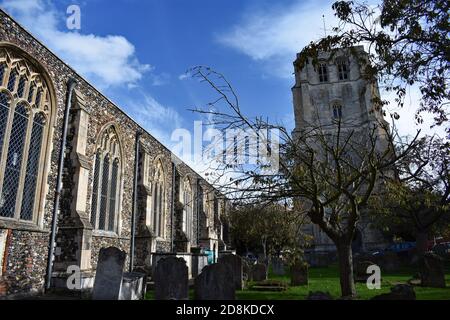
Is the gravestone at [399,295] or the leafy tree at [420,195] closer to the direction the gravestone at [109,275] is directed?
the gravestone

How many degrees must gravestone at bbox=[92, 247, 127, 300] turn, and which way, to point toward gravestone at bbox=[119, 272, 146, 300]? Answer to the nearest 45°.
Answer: approximately 135° to its left

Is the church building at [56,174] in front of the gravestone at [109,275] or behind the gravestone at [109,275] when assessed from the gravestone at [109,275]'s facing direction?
behind

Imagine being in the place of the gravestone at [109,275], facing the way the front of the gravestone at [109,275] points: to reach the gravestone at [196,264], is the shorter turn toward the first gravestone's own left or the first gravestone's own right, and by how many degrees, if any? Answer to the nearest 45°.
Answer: approximately 135° to the first gravestone's own left

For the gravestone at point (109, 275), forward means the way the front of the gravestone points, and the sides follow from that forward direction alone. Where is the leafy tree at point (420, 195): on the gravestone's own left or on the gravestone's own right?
on the gravestone's own left

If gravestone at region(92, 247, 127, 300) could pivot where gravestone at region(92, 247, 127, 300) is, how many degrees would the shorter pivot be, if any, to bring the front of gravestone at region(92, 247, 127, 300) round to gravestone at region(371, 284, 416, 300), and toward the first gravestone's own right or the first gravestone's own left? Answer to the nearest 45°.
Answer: approximately 45° to the first gravestone's own left

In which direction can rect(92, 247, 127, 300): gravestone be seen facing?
toward the camera

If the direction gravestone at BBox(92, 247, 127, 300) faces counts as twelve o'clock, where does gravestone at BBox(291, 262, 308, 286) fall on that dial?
gravestone at BBox(291, 262, 308, 286) is roughly at 8 o'clock from gravestone at BBox(92, 247, 127, 300).

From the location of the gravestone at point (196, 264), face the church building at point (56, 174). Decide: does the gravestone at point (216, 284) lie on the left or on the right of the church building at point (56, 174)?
left

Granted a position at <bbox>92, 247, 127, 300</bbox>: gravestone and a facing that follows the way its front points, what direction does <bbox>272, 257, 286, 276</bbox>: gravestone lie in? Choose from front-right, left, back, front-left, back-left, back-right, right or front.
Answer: back-left

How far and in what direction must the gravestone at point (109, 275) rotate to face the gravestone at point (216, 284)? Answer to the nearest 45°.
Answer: approximately 90° to its left
